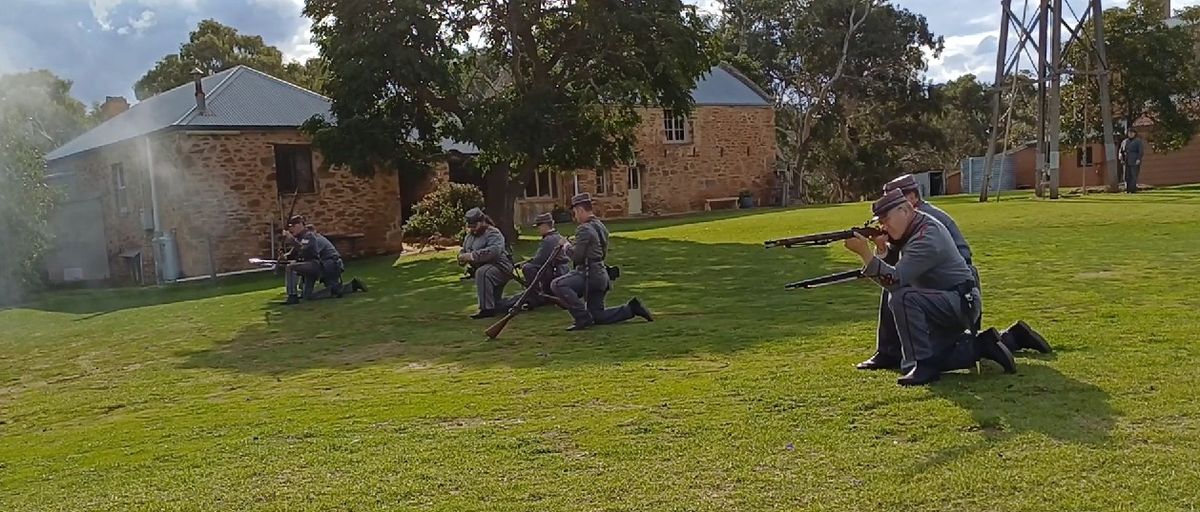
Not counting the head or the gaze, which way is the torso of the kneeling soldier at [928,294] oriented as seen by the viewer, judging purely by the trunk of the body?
to the viewer's left

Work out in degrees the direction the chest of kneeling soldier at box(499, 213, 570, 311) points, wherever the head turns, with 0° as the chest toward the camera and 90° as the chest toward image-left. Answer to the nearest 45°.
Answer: approximately 90°

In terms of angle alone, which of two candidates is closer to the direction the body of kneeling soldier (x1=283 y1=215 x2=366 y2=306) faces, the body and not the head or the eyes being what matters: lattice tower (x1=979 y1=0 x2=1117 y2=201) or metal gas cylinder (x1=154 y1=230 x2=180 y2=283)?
the metal gas cylinder

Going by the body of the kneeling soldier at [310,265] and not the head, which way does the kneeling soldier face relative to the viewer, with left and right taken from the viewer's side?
facing to the left of the viewer

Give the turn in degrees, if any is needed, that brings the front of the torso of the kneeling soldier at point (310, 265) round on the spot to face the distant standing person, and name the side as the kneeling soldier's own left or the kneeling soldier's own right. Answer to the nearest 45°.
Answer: approximately 180°

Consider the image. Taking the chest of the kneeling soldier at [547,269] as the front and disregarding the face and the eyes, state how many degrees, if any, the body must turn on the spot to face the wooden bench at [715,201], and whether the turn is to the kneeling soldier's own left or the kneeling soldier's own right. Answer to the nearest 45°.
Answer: approximately 90° to the kneeling soldier's own right

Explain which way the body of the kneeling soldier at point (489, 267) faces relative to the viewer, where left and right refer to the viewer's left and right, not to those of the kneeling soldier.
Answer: facing to the left of the viewer

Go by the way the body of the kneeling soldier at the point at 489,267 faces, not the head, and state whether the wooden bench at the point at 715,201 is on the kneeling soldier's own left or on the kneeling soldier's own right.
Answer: on the kneeling soldier's own right

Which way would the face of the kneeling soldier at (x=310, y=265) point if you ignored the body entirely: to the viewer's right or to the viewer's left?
to the viewer's left

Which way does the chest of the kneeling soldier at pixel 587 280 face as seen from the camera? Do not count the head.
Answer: to the viewer's left
